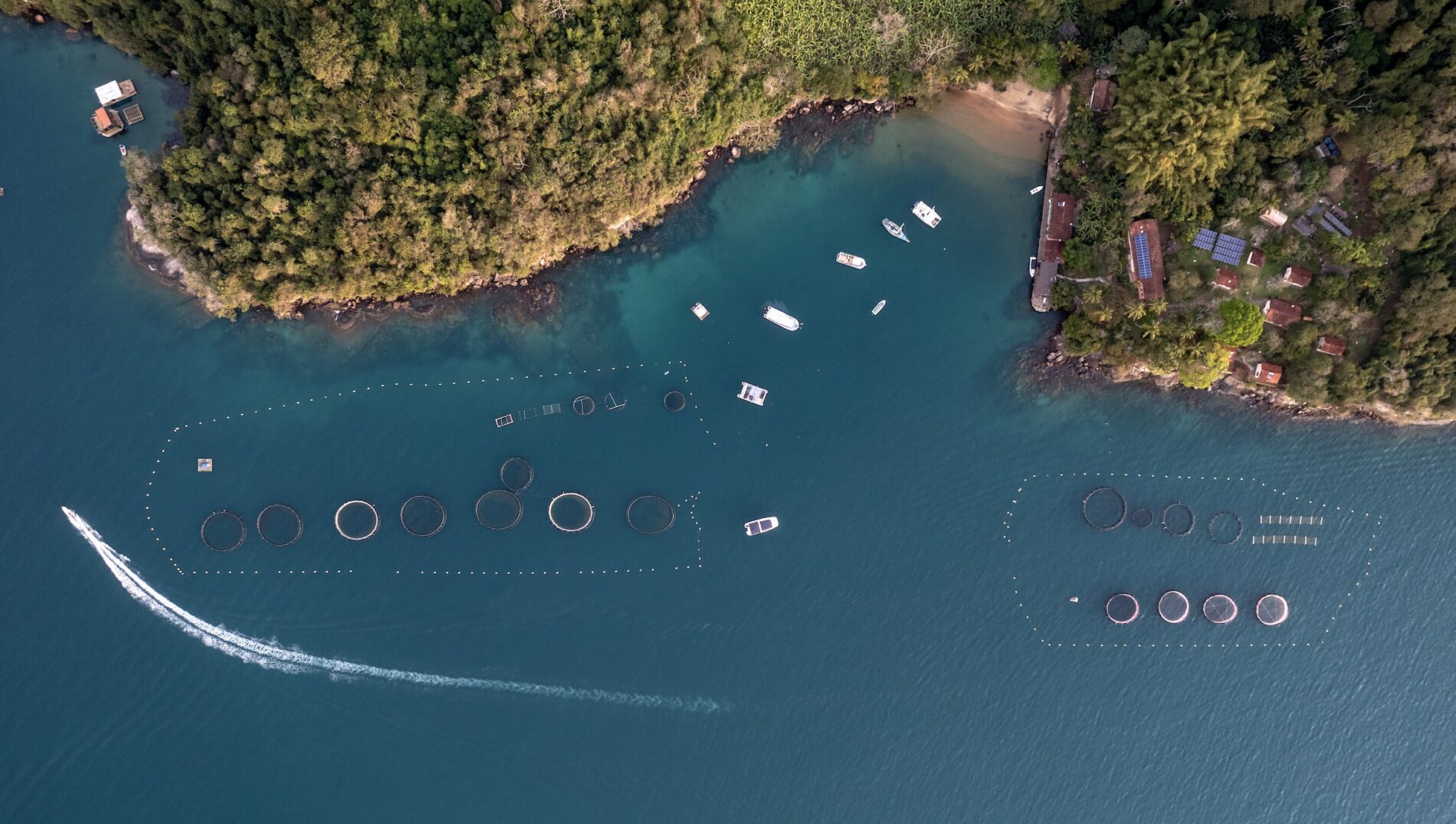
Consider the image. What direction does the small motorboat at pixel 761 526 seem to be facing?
to the viewer's right

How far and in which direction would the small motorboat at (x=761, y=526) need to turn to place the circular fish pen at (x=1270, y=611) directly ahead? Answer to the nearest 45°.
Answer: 0° — it already faces it

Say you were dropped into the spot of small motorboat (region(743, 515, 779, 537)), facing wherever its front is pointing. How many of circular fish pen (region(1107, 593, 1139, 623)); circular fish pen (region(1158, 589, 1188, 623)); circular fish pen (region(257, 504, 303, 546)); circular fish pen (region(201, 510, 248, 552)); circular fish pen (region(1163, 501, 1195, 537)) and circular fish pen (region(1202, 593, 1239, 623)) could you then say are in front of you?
4

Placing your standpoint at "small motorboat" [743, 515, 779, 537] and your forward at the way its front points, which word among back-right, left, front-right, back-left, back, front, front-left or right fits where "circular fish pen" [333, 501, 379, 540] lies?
back

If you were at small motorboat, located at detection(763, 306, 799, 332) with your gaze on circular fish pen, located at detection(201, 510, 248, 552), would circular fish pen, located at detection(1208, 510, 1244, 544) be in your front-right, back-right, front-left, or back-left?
back-left
